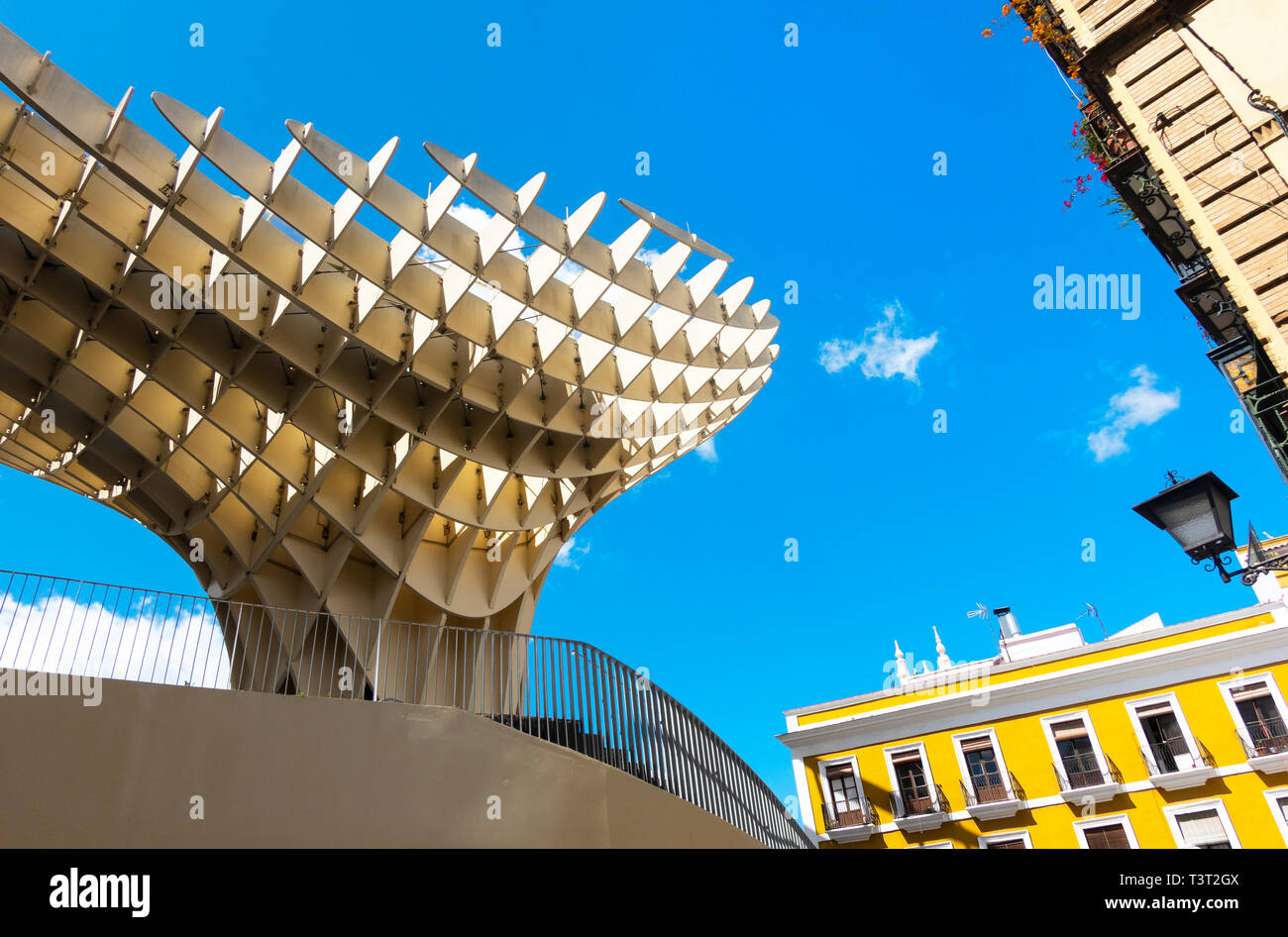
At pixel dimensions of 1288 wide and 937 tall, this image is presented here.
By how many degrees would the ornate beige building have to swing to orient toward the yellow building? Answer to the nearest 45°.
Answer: approximately 90° to its right

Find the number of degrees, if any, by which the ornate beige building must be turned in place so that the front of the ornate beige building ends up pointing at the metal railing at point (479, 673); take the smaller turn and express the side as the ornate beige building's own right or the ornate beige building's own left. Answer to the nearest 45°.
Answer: approximately 45° to the ornate beige building's own right

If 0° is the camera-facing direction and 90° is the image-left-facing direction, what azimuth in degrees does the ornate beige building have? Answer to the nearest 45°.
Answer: approximately 45°

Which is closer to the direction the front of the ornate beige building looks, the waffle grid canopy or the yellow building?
the waffle grid canopy

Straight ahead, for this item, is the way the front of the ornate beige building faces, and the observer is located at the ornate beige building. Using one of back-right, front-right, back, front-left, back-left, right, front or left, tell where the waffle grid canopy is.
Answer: front-right
